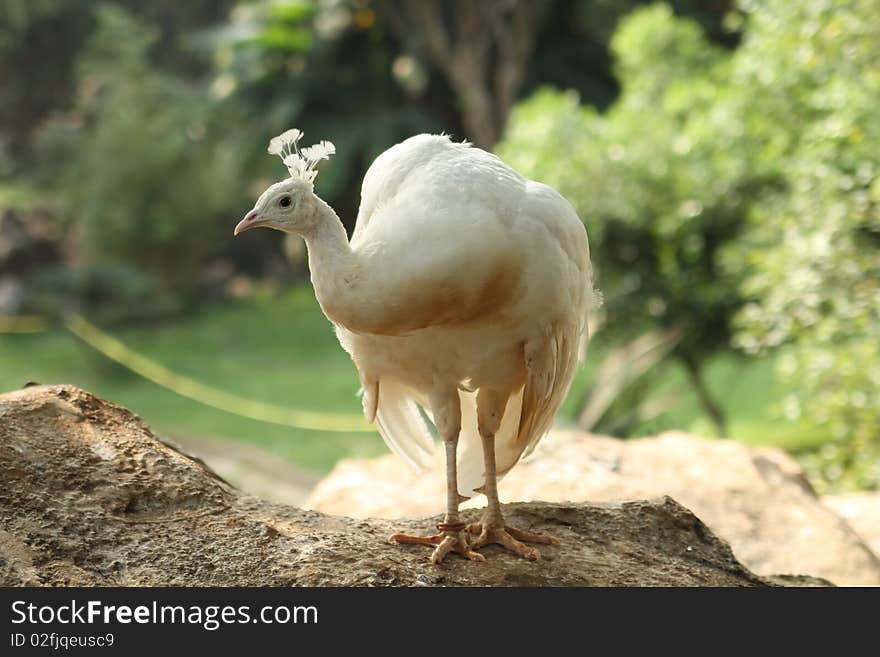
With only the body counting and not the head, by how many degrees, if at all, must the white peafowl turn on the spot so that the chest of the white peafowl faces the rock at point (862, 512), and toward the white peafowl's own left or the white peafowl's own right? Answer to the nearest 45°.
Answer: approximately 180°

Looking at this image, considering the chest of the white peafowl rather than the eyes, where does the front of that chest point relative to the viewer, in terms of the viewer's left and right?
facing the viewer and to the left of the viewer

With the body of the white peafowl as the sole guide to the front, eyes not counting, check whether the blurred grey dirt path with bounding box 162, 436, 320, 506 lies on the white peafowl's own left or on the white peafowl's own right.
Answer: on the white peafowl's own right
